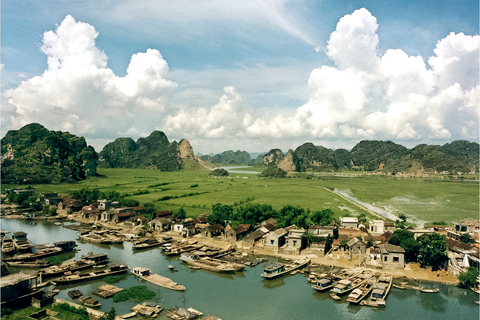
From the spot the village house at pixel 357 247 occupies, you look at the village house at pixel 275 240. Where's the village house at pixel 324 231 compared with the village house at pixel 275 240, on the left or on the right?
right

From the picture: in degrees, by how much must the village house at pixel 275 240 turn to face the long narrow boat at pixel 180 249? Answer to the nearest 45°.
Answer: approximately 45° to its right

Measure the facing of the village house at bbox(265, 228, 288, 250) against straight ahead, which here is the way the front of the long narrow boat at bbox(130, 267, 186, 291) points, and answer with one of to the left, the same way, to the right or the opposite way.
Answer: to the right

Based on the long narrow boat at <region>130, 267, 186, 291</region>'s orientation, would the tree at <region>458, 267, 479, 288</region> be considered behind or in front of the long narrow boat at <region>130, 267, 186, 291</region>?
in front

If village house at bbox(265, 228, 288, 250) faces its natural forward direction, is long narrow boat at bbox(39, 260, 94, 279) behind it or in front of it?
in front

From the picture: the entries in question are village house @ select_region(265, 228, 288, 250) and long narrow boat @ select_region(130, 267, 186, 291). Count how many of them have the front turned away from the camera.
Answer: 0

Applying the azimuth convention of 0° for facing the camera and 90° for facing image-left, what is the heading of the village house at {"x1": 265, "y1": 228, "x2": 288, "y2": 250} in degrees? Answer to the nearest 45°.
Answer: approximately 45°

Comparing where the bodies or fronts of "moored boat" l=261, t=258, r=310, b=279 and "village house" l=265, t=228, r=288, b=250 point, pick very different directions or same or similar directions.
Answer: very different directions

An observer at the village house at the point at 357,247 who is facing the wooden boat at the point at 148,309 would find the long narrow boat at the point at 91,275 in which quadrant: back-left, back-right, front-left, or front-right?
front-right

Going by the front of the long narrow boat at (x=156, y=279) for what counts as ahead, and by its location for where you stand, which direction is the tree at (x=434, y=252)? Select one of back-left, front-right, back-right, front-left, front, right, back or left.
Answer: front-left

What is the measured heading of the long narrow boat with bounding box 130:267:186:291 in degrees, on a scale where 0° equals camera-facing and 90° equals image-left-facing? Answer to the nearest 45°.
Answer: approximately 315°
